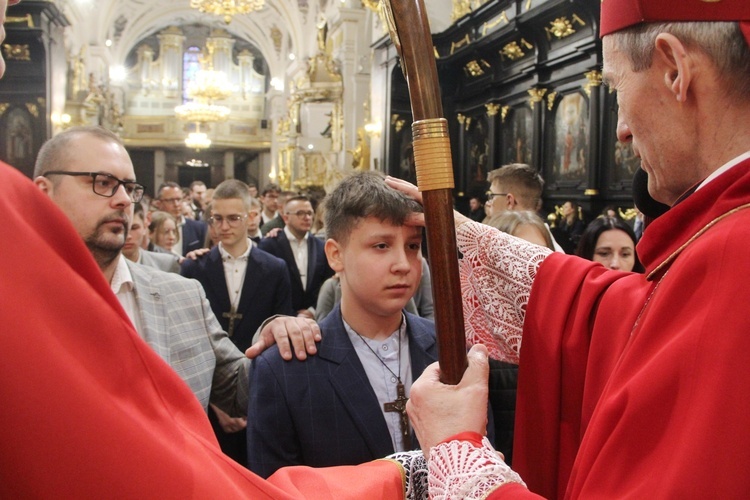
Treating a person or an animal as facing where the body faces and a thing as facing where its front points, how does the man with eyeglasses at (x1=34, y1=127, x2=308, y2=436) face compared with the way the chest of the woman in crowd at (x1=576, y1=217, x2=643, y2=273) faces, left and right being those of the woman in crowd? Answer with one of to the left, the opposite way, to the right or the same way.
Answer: to the left

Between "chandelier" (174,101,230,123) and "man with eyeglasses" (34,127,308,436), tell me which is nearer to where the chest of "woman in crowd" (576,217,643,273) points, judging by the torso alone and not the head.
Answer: the man with eyeglasses

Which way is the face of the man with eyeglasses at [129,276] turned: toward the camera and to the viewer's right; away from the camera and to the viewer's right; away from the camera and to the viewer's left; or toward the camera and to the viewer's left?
toward the camera and to the viewer's right

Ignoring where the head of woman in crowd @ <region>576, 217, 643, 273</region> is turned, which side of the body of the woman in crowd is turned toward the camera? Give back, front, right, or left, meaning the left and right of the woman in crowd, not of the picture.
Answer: front

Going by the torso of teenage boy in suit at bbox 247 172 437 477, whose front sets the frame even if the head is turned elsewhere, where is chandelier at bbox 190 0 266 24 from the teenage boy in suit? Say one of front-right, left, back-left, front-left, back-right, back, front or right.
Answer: back-left

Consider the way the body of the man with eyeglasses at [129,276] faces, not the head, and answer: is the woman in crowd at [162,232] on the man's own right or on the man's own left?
on the man's own left

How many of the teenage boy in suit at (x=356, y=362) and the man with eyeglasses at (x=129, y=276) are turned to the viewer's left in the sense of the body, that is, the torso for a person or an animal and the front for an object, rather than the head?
0

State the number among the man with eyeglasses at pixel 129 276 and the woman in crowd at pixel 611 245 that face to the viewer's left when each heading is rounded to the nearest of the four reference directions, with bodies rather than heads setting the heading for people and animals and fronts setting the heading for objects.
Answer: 0

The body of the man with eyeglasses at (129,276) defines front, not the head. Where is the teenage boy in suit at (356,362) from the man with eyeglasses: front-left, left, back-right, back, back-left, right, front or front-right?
front

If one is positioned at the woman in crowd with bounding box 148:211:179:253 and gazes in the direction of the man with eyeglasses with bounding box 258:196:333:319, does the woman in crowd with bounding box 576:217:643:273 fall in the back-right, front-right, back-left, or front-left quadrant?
front-right

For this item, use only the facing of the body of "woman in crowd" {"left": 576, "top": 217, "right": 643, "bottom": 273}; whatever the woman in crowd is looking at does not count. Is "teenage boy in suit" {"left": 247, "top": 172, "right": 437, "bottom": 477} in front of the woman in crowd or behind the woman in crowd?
in front

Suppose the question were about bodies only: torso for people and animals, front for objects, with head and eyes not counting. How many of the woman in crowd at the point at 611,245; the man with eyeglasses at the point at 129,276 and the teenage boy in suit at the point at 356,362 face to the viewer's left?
0
